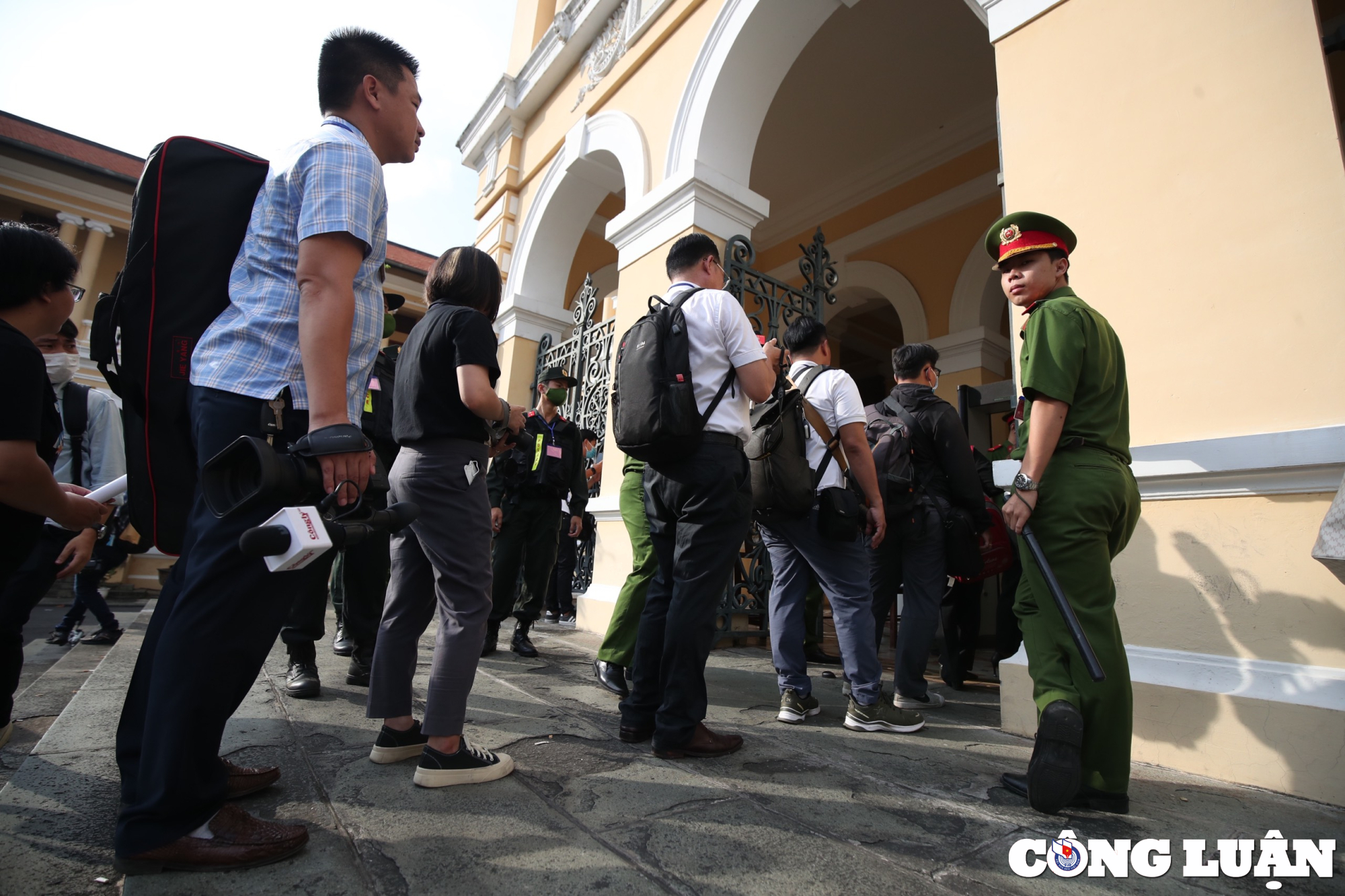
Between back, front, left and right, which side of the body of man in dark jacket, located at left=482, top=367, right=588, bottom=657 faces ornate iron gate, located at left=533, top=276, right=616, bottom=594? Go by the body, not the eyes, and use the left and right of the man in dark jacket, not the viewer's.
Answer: back

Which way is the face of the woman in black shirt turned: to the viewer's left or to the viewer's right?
to the viewer's right

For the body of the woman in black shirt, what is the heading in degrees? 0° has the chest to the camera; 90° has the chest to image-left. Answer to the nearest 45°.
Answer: approximately 225°

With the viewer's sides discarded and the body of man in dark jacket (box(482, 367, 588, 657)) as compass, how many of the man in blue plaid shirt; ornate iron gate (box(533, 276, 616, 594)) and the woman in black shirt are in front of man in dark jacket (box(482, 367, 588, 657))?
2

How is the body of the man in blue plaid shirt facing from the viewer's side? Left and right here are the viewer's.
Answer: facing to the right of the viewer

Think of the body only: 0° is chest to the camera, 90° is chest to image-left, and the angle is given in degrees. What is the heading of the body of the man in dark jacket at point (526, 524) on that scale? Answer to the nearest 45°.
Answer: approximately 0°

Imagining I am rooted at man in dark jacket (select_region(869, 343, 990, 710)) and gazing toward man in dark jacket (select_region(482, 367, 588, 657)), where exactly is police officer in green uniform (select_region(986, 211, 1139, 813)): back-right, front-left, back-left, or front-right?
back-left

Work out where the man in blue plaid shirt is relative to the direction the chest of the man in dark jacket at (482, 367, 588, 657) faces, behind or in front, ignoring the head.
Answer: in front

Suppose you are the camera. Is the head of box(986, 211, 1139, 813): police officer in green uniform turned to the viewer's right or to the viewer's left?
to the viewer's left

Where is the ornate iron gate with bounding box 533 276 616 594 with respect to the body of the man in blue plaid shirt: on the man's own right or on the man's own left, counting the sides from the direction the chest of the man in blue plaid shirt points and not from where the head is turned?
on the man's own left

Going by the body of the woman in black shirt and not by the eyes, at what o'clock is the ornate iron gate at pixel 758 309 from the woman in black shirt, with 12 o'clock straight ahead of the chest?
The ornate iron gate is roughly at 12 o'clock from the woman in black shirt.

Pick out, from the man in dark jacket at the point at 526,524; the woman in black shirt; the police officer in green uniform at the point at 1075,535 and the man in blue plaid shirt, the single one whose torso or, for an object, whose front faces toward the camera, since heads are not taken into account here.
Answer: the man in dark jacket
